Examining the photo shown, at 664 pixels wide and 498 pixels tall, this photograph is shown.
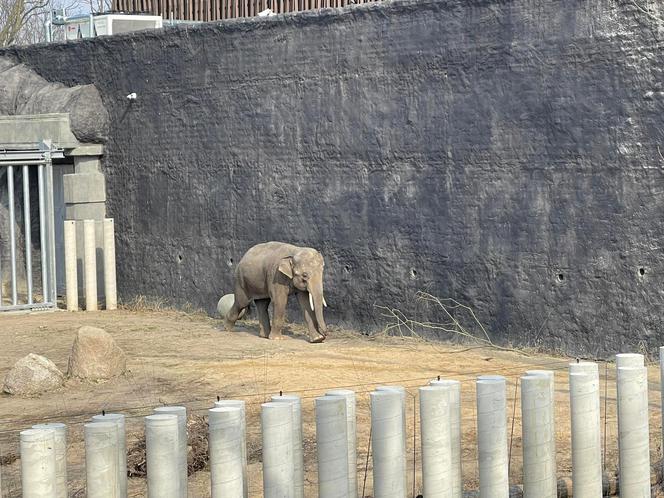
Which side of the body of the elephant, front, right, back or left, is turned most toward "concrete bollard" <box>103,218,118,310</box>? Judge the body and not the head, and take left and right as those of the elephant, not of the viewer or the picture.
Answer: back

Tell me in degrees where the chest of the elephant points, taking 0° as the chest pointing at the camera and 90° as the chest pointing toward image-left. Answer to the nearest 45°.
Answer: approximately 315°

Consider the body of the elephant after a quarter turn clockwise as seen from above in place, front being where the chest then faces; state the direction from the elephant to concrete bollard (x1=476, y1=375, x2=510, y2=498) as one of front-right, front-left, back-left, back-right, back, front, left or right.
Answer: front-left

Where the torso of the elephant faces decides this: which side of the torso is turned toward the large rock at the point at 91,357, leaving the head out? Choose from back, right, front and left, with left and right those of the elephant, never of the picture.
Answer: right

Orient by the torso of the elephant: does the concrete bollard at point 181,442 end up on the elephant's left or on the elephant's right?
on the elephant's right

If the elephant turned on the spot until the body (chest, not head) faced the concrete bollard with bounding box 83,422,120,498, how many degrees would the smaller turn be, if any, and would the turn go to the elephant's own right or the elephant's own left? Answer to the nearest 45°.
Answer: approximately 45° to the elephant's own right

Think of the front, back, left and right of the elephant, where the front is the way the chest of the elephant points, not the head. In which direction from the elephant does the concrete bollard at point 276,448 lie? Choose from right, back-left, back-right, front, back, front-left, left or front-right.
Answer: front-right

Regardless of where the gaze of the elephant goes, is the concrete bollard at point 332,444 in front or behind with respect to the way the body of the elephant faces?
in front

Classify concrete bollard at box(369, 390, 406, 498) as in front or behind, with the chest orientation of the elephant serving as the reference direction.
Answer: in front

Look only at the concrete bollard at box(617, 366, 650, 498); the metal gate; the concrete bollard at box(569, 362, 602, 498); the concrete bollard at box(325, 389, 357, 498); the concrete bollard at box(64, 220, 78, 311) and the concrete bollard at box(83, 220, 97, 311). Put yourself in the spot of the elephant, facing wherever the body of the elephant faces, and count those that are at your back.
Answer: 3

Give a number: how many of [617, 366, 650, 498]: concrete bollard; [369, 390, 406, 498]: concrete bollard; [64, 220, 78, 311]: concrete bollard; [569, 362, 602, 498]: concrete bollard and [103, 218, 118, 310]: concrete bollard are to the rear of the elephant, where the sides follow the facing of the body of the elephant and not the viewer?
2

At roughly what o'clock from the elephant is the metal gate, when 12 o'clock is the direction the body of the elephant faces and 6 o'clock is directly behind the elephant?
The metal gate is roughly at 6 o'clock from the elephant.

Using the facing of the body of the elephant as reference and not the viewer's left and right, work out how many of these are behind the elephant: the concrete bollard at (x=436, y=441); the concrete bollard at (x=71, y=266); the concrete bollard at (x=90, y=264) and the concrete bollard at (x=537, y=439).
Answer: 2

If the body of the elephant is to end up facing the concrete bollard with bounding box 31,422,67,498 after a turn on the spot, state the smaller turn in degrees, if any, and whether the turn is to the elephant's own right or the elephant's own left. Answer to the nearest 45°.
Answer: approximately 45° to the elephant's own right
